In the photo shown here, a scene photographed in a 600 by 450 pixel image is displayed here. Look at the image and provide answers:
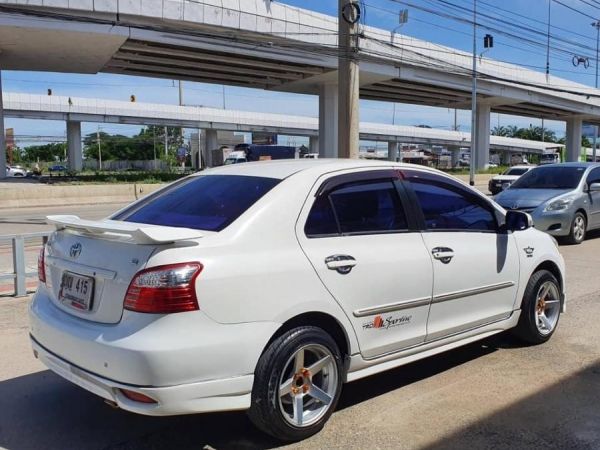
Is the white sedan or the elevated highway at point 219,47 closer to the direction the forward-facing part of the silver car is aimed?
the white sedan

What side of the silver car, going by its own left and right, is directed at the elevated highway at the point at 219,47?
right

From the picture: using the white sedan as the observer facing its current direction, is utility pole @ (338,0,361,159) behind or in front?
in front

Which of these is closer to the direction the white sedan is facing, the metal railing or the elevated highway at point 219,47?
the elevated highway

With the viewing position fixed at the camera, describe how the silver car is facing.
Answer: facing the viewer and to the left of the viewer

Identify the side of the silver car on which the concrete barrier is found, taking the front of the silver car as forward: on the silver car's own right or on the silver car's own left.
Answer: on the silver car's own right

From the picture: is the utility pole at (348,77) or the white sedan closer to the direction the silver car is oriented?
the white sedan

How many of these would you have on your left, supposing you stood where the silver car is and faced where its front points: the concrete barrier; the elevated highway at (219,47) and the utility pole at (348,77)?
0

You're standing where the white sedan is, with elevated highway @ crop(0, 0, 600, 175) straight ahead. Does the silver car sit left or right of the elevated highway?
right

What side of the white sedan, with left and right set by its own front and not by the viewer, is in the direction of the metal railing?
left

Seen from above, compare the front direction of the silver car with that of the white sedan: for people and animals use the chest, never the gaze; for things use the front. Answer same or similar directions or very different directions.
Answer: very different directions

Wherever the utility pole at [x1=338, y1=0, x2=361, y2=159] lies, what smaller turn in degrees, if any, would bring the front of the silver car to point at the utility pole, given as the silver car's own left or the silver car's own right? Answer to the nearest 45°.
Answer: approximately 90° to the silver car's own right

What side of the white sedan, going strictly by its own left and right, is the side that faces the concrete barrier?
left

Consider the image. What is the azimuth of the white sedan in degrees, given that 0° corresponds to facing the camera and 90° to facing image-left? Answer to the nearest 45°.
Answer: approximately 225°
